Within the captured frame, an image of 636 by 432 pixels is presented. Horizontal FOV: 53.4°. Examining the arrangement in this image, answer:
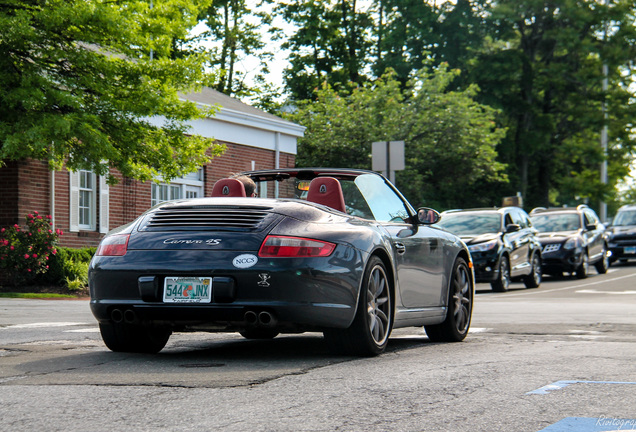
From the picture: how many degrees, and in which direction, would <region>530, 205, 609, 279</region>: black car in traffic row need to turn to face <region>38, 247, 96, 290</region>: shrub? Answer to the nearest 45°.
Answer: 0° — it already faces it

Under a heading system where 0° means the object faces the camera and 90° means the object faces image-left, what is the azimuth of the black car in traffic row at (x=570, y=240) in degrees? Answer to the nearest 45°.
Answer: approximately 45°

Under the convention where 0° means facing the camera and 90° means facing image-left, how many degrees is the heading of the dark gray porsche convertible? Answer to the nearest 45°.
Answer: approximately 225°

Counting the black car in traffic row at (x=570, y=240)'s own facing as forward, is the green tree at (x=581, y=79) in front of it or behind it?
behind

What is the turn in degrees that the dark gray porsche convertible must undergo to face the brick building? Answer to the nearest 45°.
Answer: approximately 45° to its left

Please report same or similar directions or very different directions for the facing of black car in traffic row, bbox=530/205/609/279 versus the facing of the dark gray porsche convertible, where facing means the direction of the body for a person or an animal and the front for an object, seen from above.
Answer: very different directions

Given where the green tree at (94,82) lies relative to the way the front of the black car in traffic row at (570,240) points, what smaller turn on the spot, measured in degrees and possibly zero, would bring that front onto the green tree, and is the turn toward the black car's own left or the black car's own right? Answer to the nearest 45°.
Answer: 0° — it already faces it

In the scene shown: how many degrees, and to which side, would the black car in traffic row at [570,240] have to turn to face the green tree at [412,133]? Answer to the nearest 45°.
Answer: approximately 90° to its right

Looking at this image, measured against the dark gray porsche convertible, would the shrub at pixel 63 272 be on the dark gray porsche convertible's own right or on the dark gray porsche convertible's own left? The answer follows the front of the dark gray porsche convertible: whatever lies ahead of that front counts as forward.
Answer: on the dark gray porsche convertible's own left

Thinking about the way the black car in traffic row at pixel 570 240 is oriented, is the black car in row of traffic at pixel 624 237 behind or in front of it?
behind
